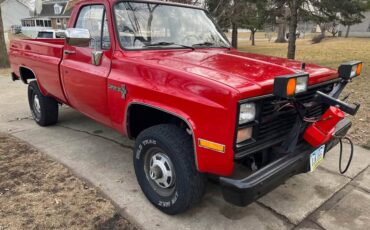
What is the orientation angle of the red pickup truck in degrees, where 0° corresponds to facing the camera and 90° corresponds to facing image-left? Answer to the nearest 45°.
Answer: approximately 315°
